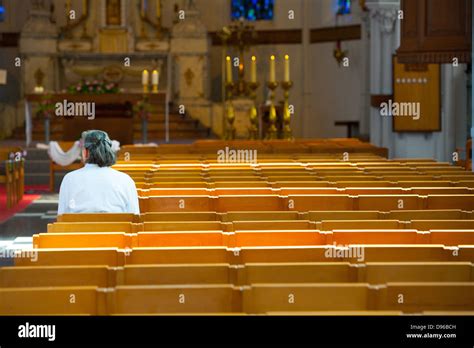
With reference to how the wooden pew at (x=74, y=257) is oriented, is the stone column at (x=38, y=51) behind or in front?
in front

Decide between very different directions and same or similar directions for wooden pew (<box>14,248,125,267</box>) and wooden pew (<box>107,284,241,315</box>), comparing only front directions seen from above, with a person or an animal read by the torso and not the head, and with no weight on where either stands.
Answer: same or similar directions

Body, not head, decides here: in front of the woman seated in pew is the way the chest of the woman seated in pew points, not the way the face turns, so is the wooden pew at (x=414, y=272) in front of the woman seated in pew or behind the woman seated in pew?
behind

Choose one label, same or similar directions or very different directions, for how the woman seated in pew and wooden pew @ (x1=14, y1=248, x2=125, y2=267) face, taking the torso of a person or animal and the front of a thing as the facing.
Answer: same or similar directions

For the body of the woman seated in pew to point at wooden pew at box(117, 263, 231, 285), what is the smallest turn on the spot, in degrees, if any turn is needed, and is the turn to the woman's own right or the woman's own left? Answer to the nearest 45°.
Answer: approximately 180°

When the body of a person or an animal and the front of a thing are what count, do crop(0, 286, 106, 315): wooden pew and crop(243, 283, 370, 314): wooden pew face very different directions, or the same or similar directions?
same or similar directions

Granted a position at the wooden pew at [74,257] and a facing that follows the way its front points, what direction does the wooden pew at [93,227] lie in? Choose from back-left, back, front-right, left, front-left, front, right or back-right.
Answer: front

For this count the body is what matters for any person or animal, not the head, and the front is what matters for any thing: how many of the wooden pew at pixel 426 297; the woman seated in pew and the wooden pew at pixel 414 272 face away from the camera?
3

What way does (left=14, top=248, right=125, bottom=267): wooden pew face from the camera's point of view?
away from the camera

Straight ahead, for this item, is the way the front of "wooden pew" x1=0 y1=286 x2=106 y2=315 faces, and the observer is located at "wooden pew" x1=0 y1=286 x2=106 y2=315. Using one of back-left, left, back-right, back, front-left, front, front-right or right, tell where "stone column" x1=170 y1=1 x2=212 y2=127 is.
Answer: front

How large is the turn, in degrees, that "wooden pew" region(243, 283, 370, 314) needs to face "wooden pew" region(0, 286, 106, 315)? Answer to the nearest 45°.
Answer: approximately 90° to its left

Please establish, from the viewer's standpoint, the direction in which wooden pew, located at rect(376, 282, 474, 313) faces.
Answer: facing away from the viewer

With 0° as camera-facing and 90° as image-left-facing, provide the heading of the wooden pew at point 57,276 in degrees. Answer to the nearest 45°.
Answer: approximately 180°

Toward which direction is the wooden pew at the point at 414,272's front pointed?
away from the camera

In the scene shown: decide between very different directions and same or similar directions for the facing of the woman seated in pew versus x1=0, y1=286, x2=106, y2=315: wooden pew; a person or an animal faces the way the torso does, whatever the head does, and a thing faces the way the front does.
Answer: same or similar directions

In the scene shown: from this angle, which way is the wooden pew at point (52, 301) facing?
away from the camera

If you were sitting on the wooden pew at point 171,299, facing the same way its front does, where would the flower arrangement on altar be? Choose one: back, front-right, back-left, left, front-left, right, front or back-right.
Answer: front

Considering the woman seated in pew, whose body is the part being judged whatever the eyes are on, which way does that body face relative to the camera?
away from the camera

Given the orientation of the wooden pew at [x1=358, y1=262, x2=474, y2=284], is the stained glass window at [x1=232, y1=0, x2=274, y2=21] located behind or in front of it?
in front

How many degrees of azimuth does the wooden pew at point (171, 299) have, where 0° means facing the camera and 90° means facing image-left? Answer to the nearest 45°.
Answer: approximately 180°
